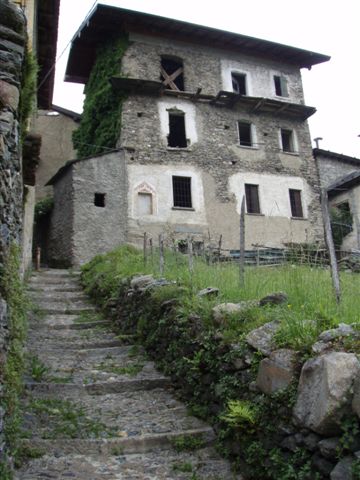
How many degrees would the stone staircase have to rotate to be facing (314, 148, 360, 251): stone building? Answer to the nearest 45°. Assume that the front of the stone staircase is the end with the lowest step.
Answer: approximately 135° to its left

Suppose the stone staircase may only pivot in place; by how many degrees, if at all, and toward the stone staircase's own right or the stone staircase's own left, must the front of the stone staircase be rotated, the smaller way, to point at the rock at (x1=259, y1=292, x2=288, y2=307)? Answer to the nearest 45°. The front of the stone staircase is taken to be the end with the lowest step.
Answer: approximately 90° to the stone staircase's own left

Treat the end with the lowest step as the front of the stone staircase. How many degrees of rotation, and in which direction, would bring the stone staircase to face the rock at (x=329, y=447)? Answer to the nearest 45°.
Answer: approximately 45° to its left

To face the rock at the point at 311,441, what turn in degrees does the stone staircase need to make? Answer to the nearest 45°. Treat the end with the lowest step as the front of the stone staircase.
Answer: approximately 45° to its left

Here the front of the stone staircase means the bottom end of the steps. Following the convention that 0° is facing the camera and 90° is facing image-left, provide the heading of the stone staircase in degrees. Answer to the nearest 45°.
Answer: approximately 0°

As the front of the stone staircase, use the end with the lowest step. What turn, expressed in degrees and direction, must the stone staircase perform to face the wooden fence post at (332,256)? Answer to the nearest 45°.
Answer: approximately 90° to its left

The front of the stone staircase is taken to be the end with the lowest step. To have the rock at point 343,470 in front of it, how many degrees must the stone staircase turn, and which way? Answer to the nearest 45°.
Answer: approximately 45° to its left
